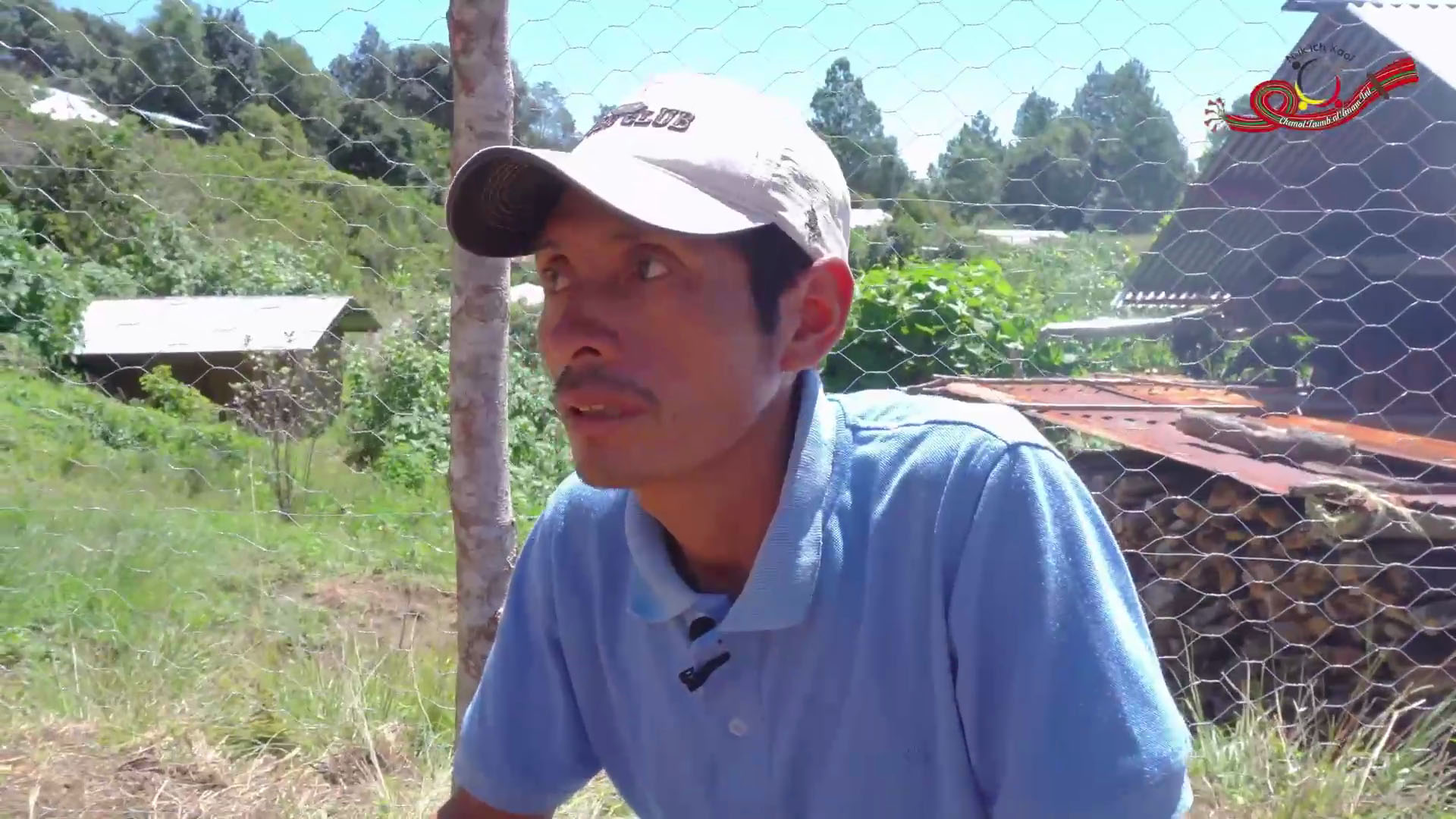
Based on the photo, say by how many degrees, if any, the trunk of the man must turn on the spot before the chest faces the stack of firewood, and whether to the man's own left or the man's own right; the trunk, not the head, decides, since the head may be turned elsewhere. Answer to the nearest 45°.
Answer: approximately 180°

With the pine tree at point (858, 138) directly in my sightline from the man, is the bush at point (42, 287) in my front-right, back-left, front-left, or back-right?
front-left

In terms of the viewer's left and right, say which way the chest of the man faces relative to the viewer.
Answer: facing the viewer and to the left of the viewer

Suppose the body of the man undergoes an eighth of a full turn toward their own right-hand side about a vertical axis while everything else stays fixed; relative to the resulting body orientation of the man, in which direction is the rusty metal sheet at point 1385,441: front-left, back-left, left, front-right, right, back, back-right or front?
back-right

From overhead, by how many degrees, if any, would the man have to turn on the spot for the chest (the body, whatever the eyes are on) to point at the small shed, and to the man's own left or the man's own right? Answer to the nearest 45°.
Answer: approximately 90° to the man's own right

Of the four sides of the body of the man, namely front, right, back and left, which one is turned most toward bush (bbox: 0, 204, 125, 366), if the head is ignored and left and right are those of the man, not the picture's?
right

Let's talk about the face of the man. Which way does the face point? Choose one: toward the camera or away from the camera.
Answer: toward the camera

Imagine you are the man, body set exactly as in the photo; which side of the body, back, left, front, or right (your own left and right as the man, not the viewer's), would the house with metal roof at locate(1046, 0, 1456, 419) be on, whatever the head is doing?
back

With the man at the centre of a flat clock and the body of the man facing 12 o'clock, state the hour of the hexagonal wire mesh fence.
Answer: The hexagonal wire mesh fence is roughly at 5 o'clock from the man.

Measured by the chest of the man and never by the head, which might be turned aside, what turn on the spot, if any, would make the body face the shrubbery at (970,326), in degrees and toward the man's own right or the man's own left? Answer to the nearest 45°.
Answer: approximately 135° to the man's own right
